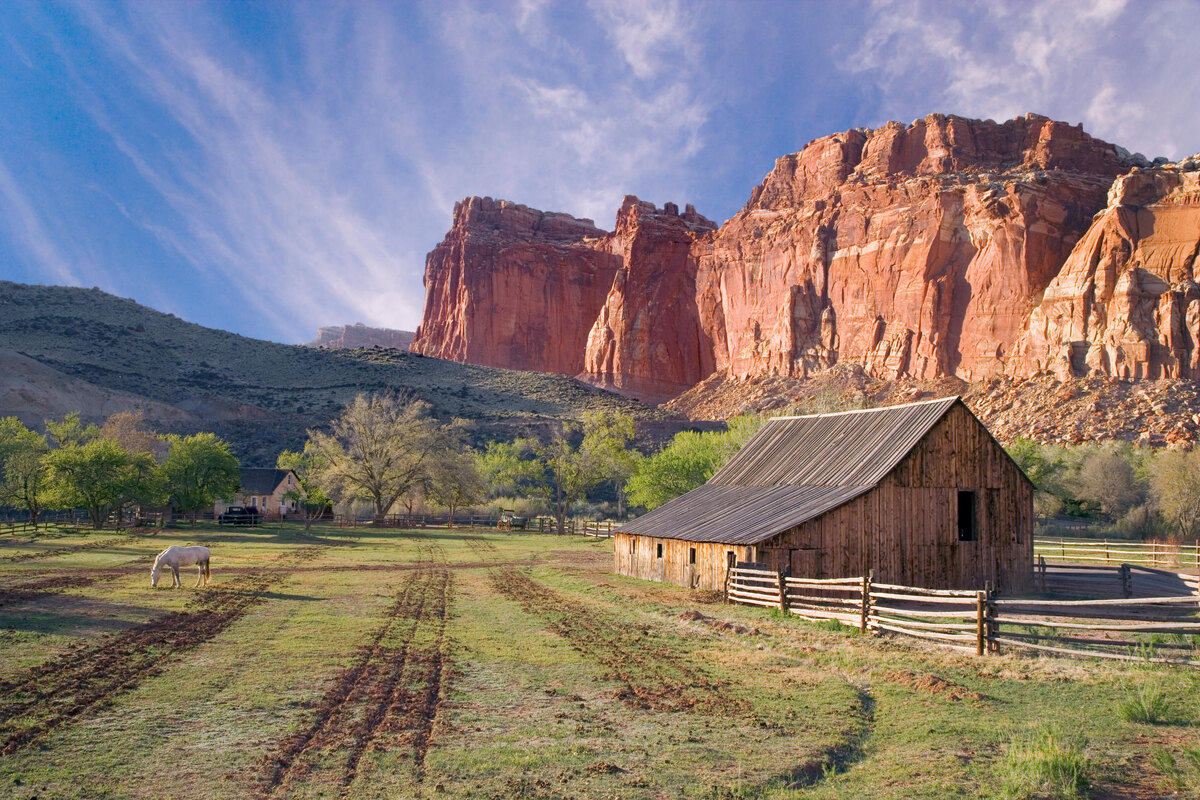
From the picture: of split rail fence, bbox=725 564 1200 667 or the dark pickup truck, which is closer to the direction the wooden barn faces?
the split rail fence

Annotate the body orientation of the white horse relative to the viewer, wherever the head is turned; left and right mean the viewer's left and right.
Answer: facing to the left of the viewer

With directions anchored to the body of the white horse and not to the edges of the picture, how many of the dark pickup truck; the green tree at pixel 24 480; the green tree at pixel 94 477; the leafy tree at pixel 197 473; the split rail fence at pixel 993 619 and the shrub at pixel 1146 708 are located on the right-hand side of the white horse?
4

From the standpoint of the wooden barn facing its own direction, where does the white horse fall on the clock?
The white horse is roughly at 4 o'clock from the wooden barn.

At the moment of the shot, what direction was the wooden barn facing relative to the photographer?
facing the viewer and to the right of the viewer

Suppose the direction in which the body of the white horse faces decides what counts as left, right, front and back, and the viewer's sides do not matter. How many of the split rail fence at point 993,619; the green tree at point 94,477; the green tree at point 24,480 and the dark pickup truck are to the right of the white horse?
3

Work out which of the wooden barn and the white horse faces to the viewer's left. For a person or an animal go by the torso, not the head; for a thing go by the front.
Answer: the white horse

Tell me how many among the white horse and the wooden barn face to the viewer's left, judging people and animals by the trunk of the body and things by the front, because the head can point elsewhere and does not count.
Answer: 1

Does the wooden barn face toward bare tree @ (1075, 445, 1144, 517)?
no

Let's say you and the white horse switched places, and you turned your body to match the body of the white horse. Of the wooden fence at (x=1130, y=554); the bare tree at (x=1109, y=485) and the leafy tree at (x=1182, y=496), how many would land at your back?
3

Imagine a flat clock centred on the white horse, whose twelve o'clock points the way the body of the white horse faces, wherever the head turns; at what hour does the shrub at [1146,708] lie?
The shrub is roughly at 8 o'clock from the white horse.

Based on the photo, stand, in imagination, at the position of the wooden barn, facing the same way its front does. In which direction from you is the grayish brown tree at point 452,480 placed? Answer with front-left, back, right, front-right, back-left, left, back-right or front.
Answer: back

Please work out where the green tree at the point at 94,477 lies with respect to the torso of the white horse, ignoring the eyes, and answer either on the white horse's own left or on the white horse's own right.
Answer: on the white horse's own right

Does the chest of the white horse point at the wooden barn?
no
